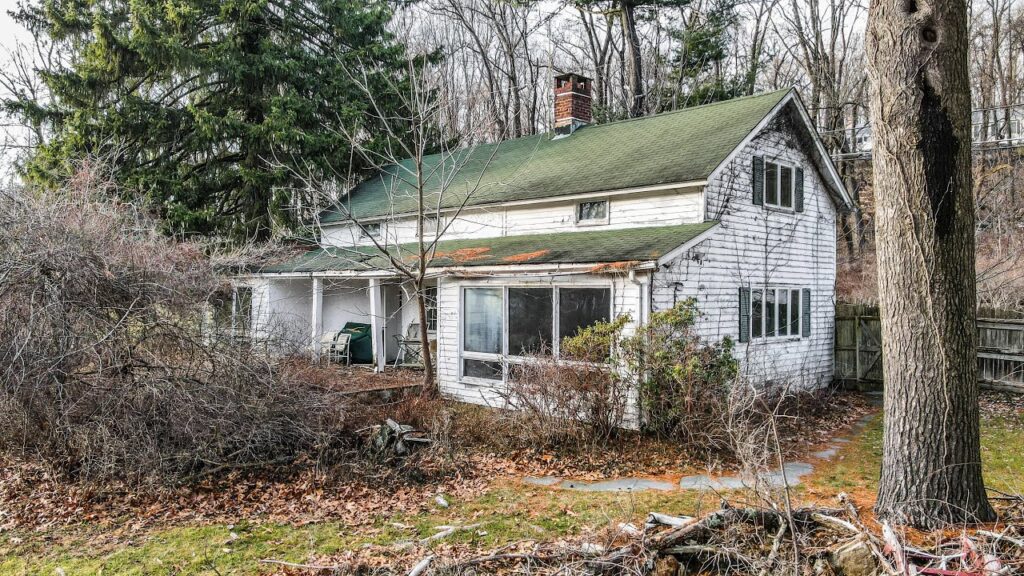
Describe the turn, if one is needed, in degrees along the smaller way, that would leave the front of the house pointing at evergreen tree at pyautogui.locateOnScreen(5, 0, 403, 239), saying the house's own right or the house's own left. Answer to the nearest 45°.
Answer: approximately 90° to the house's own right

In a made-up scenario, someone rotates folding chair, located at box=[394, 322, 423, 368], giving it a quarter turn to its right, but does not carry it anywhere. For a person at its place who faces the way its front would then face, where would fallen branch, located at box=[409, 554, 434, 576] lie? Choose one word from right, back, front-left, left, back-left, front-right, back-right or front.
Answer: back-left

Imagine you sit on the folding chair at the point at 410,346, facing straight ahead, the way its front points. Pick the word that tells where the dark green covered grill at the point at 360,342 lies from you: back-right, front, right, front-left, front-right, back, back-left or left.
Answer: right

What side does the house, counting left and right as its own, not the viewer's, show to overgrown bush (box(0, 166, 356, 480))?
front

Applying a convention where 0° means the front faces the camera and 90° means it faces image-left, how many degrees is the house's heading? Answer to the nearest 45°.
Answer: approximately 45°

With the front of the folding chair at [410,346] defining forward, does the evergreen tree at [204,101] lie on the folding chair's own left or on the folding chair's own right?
on the folding chair's own right

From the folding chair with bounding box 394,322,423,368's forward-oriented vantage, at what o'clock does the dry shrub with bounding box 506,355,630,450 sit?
The dry shrub is roughly at 10 o'clock from the folding chair.

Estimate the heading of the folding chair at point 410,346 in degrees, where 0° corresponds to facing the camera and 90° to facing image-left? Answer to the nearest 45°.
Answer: approximately 45°

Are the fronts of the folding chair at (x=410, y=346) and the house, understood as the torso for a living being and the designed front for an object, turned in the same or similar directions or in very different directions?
same or similar directions

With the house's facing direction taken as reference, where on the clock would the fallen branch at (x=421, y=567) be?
The fallen branch is roughly at 11 o'clock from the house.

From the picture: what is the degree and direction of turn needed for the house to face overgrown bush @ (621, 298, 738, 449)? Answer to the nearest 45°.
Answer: approximately 45° to its left

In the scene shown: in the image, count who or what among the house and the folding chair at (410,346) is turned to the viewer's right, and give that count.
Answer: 0

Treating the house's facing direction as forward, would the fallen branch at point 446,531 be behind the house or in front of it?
in front

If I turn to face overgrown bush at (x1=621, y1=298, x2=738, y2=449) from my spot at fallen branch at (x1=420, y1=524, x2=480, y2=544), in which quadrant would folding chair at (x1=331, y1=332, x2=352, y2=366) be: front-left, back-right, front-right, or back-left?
front-left
